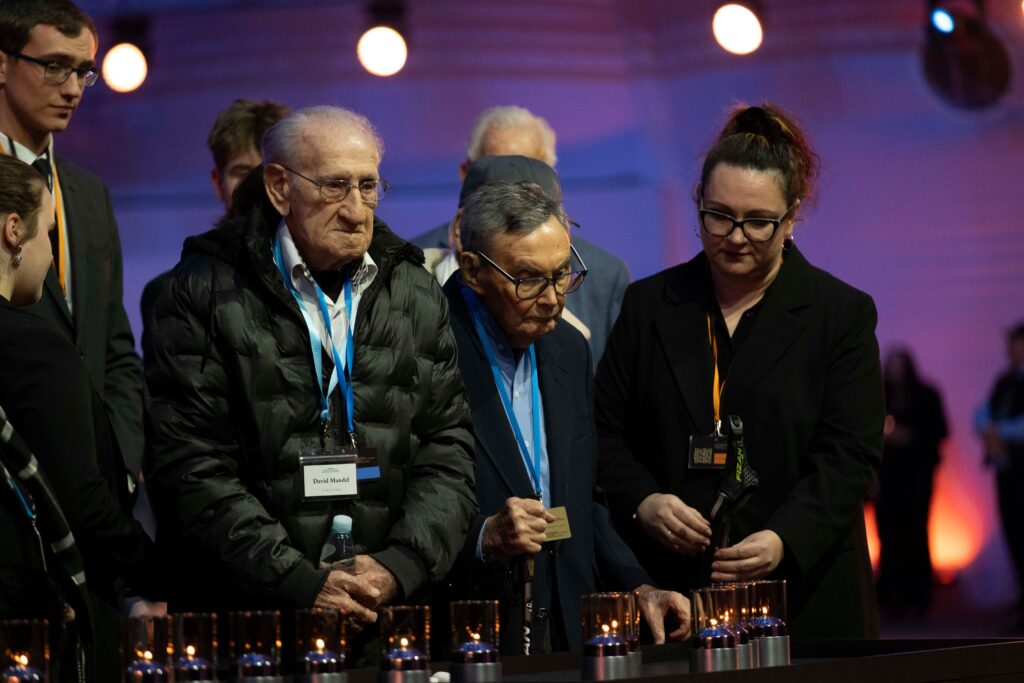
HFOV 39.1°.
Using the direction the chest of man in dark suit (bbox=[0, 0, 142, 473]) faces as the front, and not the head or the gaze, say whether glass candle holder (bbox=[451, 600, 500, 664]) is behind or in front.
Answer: in front

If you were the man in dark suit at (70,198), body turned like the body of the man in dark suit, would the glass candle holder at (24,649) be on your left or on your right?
on your right

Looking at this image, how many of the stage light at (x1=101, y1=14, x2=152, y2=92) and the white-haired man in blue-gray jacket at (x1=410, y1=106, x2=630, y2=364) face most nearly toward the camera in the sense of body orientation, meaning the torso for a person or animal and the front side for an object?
2

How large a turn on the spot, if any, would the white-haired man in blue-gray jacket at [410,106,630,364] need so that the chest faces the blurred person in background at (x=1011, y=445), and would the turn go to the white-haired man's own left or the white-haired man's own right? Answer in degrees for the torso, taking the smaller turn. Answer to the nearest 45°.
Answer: approximately 135° to the white-haired man's own left

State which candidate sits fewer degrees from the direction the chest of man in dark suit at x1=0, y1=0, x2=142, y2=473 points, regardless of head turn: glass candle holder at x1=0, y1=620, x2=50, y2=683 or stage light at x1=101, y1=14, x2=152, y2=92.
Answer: the glass candle holder

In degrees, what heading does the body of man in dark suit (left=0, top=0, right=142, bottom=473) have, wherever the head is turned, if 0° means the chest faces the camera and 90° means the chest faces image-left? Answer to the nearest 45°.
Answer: approximately 315°

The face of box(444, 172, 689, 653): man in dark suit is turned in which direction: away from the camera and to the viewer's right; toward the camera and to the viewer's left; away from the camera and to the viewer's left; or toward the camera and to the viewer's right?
toward the camera and to the viewer's right

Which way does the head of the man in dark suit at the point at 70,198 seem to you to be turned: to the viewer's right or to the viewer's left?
to the viewer's right

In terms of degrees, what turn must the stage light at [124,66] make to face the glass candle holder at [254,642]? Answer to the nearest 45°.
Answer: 0° — it already faces it
